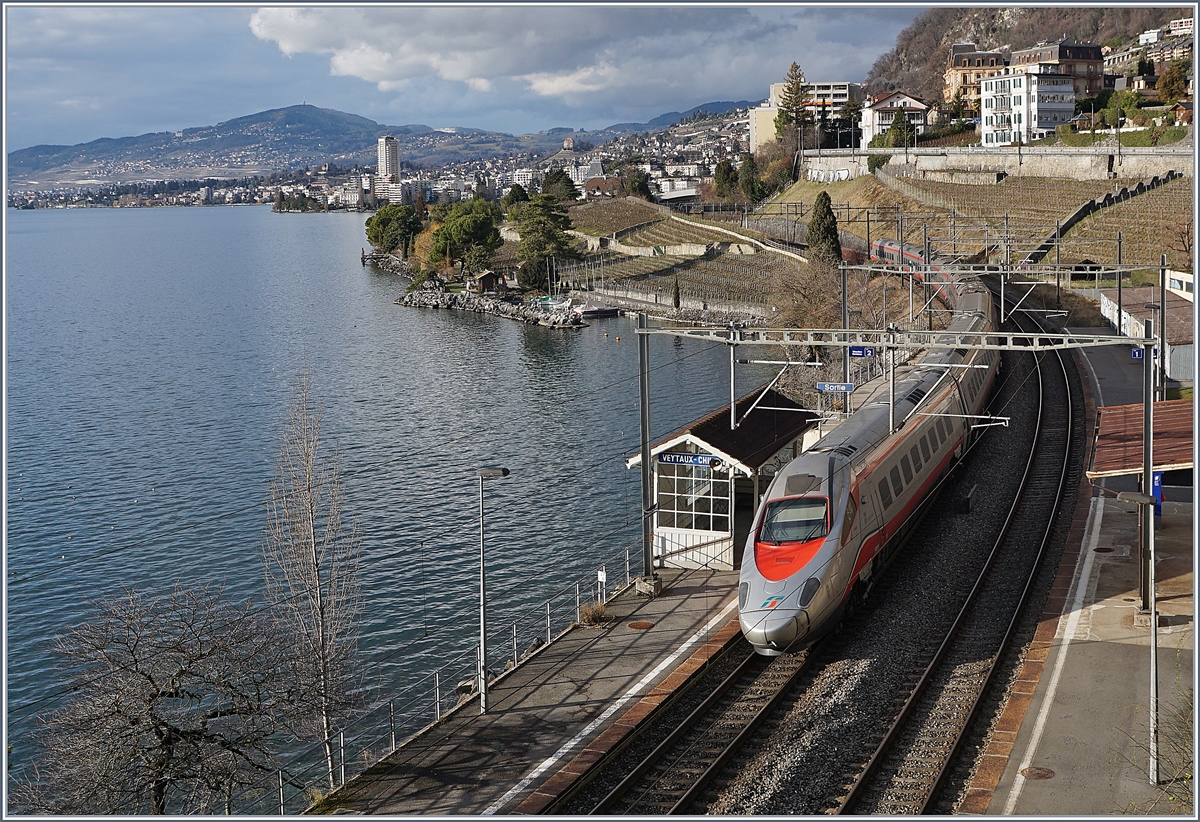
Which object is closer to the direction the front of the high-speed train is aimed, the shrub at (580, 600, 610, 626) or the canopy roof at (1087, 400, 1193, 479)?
the shrub

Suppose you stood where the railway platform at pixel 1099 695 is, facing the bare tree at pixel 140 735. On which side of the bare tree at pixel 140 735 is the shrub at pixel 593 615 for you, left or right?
right

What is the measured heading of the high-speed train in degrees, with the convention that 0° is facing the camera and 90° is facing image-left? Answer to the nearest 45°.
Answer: approximately 45°

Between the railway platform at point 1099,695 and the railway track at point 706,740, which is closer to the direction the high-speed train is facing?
the railway track

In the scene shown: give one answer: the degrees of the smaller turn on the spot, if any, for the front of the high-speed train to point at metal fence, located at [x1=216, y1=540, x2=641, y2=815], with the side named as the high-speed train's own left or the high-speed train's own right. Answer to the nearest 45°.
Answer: approximately 45° to the high-speed train's own right

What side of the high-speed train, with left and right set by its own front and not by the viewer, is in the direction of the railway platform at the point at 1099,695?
left
